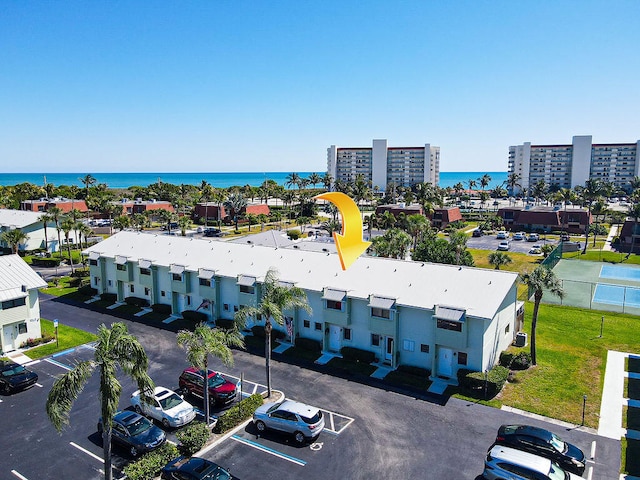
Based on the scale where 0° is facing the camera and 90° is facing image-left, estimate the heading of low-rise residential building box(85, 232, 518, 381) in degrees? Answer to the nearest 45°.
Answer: approximately 45°

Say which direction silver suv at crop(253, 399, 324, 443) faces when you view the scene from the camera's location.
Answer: facing away from the viewer and to the left of the viewer

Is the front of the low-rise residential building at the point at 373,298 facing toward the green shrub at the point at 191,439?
yes

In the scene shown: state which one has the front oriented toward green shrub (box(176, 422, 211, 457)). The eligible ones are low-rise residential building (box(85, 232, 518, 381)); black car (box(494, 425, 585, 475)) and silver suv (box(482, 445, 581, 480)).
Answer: the low-rise residential building

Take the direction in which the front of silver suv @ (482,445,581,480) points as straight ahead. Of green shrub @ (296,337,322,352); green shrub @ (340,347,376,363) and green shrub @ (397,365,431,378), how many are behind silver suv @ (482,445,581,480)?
3

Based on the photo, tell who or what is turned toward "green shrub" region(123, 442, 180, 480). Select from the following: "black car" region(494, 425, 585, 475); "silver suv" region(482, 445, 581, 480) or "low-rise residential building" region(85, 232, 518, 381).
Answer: the low-rise residential building

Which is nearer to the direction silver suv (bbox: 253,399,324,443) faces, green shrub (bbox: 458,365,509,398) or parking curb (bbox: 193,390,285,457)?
the parking curb

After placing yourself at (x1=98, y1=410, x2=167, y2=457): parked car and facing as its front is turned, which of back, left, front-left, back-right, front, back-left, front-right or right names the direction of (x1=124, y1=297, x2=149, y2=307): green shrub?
back-left

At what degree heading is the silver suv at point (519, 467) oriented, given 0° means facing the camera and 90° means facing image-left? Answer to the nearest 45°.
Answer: approximately 315°

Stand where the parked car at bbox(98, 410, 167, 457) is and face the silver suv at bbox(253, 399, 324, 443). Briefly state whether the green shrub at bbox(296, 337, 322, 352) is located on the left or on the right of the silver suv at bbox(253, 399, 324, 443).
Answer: left

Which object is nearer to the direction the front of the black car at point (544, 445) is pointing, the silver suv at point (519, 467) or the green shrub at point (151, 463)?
the silver suv

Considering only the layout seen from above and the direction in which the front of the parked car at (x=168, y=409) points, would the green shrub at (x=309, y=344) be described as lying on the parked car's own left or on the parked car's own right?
on the parked car's own left

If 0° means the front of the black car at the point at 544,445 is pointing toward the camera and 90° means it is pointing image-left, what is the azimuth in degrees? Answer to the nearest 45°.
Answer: approximately 315°
